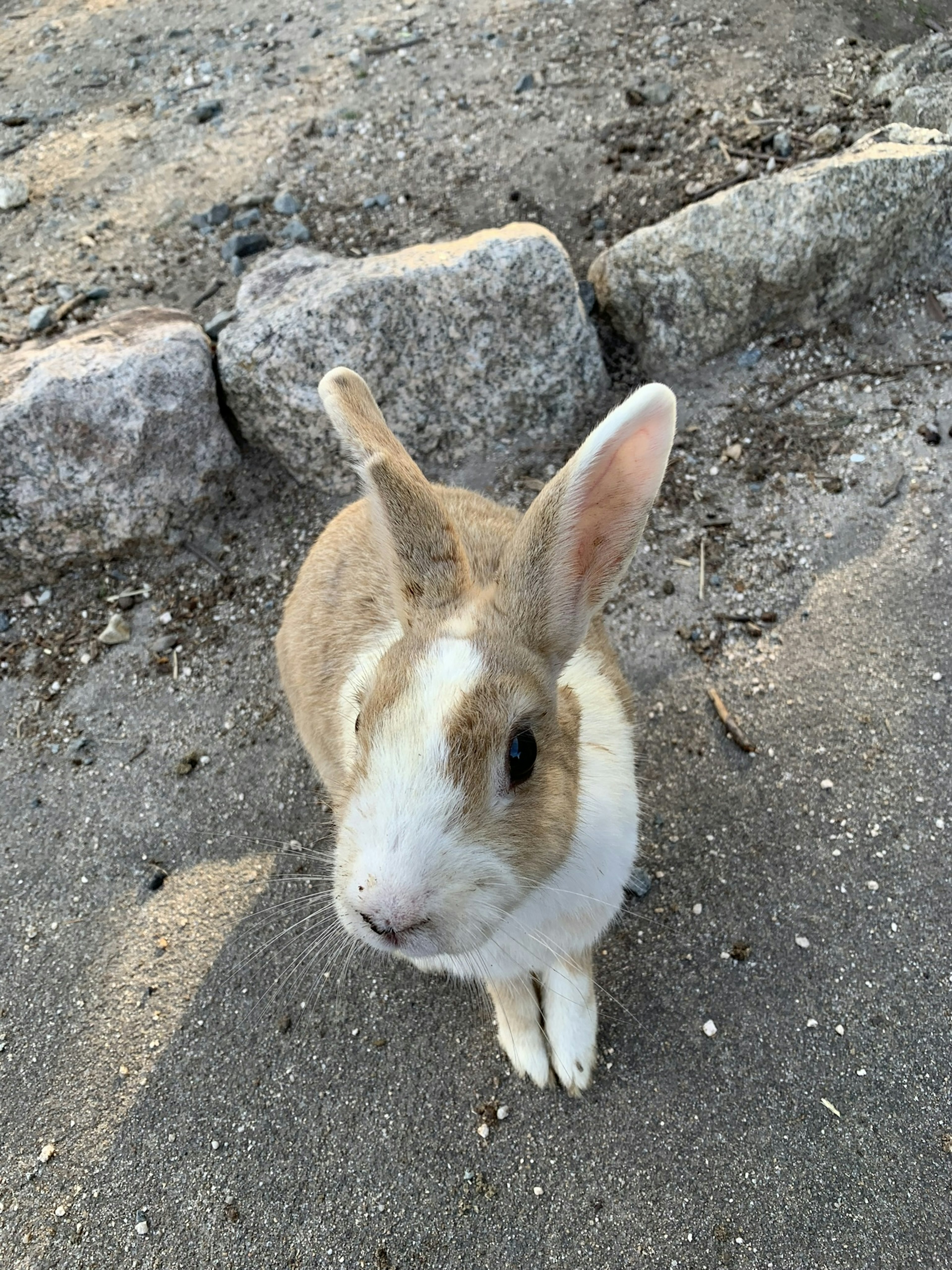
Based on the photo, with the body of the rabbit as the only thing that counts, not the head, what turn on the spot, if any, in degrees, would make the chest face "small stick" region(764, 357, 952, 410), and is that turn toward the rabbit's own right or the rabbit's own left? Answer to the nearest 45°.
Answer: approximately 135° to the rabbit's own left

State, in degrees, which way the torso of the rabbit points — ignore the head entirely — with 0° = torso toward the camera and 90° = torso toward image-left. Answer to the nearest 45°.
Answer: approximately 0°

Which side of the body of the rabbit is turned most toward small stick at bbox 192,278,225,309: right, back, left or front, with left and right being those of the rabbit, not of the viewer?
back

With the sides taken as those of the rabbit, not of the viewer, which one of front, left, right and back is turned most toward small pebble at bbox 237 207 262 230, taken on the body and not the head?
back

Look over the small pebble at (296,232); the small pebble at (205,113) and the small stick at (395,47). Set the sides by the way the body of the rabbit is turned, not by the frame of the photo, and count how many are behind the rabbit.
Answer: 3

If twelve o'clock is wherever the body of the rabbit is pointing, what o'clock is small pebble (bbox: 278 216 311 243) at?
The small pebble is roughly at 6 o'clock from the rabbit.

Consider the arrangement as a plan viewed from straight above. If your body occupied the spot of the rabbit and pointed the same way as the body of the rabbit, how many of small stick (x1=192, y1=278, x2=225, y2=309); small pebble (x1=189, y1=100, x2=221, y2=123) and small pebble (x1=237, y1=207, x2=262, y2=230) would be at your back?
3

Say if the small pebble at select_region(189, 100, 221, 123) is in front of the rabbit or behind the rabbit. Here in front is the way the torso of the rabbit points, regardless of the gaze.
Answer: behind

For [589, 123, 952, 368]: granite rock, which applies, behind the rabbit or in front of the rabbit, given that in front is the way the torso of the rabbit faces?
behind
